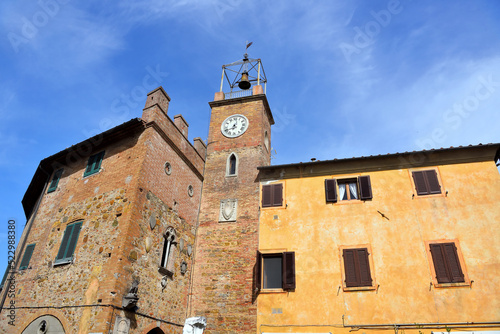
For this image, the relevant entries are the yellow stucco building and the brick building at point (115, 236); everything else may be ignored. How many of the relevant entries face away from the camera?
0

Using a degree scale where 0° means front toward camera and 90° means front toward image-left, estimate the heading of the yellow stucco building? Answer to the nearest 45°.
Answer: approximately 0°

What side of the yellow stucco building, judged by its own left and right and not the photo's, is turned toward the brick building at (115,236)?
right

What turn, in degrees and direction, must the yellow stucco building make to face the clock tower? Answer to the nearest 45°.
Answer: approximately 90° to its right
